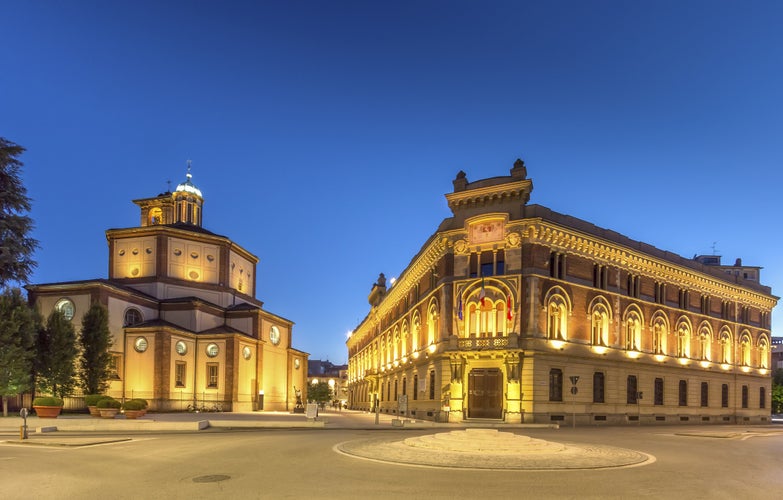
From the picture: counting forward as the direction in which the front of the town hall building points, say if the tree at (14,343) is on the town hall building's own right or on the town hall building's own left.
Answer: on the town hall building's own right

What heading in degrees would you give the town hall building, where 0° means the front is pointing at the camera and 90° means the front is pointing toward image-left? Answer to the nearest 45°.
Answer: approximately 0°

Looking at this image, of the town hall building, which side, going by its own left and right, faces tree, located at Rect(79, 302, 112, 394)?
right

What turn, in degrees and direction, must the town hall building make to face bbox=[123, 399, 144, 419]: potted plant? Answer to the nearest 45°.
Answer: approximately 45° to its right

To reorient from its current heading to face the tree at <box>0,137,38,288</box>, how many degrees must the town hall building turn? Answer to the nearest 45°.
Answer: approximately 45° to its right

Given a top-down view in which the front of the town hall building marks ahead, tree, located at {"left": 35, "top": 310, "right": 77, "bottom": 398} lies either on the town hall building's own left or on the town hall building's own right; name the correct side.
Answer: on the town hall building's own right
